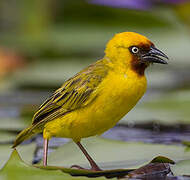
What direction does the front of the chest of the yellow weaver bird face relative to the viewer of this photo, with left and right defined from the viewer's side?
facing to the right of the viewer

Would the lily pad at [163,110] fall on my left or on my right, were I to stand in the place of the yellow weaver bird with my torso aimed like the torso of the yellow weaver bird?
on my left

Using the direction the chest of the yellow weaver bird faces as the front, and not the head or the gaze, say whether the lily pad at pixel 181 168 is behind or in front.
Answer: in front
